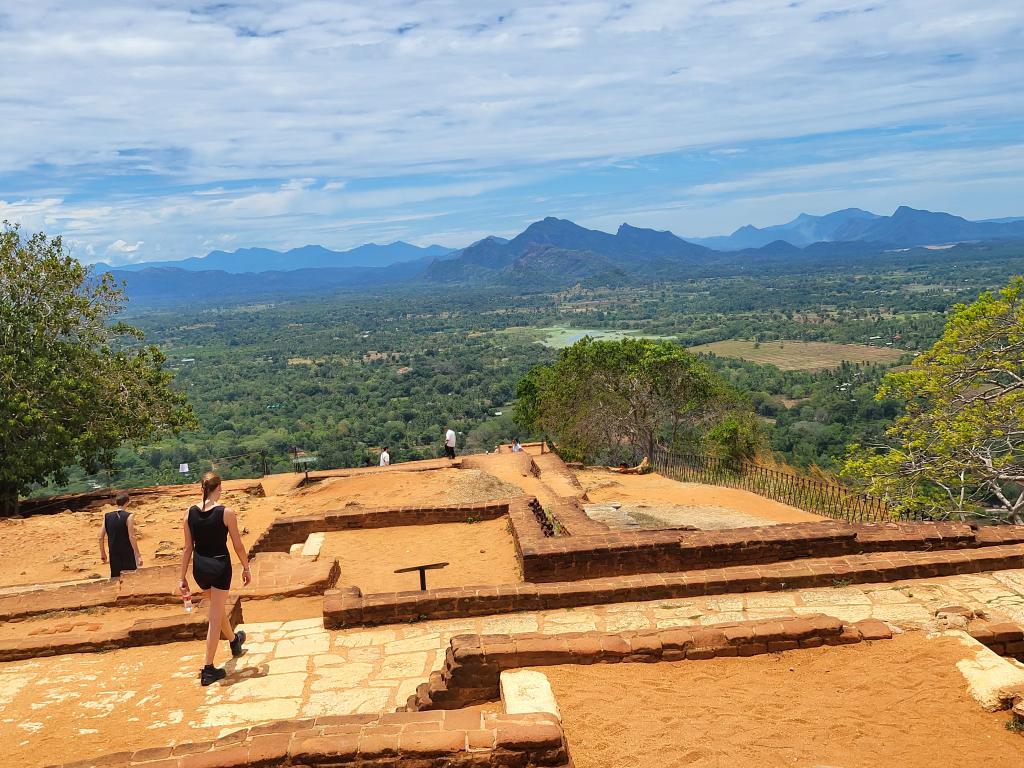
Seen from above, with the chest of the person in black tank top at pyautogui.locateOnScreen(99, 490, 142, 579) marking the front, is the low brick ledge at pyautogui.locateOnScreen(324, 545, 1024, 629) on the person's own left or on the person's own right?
on the person's own right

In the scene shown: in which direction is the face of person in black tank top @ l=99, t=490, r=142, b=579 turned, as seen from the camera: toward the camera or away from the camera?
away from the camera

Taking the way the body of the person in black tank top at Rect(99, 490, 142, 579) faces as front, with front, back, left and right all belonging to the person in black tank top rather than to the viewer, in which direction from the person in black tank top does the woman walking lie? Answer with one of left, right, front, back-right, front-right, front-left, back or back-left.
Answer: back

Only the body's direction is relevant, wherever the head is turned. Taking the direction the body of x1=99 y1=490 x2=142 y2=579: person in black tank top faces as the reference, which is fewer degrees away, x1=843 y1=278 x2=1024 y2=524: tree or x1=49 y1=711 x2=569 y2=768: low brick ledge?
the tree

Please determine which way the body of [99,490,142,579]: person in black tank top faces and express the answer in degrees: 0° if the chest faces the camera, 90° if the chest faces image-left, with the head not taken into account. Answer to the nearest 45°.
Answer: approximately 180°

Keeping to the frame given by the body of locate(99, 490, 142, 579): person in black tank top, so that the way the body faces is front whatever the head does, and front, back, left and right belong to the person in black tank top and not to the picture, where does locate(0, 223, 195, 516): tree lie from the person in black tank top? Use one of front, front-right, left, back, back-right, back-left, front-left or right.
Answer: front

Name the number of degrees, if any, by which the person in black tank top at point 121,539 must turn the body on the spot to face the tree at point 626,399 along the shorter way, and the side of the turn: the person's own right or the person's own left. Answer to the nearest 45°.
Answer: approximately 45° to the person's own right

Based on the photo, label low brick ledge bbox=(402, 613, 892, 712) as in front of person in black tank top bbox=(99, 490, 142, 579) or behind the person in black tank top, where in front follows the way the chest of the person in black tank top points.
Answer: behind

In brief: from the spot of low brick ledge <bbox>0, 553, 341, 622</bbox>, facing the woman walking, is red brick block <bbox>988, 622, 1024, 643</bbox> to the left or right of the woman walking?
left

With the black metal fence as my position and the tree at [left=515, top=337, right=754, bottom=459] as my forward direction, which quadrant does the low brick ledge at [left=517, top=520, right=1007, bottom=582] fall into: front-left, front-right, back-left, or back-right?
back-left

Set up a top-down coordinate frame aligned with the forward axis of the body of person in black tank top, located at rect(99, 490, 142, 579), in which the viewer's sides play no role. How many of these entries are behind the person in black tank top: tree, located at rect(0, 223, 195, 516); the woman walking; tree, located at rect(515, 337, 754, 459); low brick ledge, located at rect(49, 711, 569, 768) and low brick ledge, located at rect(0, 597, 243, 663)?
3

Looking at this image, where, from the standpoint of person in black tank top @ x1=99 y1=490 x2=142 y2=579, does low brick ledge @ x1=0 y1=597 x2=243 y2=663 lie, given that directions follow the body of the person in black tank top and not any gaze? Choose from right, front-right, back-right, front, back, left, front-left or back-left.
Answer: back

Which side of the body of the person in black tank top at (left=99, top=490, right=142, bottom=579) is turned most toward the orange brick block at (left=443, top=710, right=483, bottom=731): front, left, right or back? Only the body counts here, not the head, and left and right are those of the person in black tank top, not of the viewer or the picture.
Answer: back
